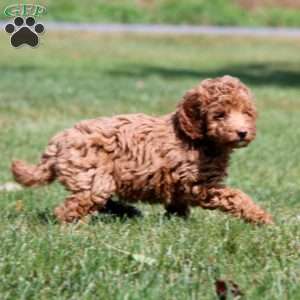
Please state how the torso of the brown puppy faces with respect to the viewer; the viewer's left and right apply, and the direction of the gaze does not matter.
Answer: facing to the right of the viewer
